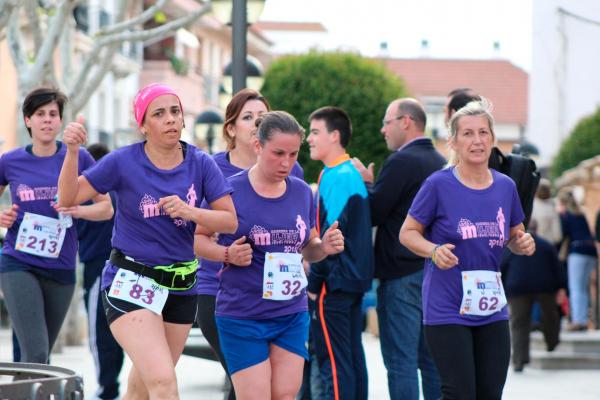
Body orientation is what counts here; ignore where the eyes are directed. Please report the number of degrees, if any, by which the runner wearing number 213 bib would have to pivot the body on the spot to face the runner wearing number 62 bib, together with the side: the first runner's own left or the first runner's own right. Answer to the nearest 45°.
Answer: approximately 45° to the first runner's own left

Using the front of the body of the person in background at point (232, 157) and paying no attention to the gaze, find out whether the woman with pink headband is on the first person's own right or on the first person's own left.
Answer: on the first person's own right

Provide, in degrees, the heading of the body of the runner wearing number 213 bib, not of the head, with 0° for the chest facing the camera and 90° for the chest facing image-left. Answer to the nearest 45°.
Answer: approximately 0°

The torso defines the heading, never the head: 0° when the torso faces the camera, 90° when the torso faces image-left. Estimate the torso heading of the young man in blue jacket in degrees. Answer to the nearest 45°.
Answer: approximately 90°

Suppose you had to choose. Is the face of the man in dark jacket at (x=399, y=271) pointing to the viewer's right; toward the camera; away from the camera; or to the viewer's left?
to the viewer's left

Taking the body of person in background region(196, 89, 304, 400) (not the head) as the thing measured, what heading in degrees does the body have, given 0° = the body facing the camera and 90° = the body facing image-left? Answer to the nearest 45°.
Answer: approximately 315°

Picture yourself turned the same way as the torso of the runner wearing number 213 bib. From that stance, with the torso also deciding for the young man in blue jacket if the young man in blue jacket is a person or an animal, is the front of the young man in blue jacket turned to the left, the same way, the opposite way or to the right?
to the right

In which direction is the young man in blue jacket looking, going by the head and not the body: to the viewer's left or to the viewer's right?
to the viewer's left

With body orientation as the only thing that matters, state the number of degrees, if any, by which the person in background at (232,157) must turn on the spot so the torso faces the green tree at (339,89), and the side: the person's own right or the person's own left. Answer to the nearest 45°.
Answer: approximately 135° to the person's own left

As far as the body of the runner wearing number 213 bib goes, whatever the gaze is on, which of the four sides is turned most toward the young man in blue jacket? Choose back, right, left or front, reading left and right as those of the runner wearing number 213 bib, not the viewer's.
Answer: left

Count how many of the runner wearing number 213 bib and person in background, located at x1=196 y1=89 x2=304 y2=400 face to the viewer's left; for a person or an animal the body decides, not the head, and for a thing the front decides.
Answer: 0

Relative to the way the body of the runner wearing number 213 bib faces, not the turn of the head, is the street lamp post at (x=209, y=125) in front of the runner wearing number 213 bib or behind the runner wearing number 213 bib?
behind
